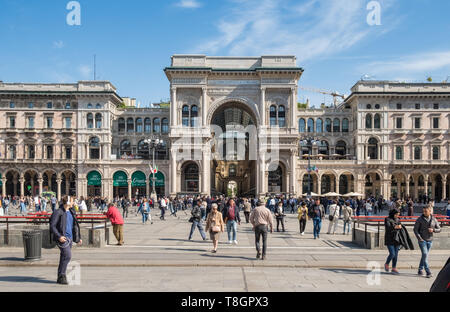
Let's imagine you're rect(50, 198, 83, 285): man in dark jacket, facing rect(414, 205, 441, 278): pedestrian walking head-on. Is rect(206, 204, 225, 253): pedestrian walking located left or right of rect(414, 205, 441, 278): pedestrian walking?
left

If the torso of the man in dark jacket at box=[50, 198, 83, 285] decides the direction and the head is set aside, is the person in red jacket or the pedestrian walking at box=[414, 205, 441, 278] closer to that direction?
the pedestrian walking

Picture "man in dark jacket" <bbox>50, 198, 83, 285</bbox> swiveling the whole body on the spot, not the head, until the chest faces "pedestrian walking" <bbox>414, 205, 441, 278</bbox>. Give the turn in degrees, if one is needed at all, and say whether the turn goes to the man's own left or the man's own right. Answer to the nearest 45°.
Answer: approximately 45° to the man's own left

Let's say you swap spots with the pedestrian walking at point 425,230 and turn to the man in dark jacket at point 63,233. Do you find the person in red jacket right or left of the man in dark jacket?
right

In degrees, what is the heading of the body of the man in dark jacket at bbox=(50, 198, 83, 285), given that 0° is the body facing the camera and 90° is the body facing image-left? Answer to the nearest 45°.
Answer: approximately 315°

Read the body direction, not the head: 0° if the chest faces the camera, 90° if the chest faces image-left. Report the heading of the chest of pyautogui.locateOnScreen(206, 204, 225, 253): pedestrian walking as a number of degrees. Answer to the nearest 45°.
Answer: approximately 0°

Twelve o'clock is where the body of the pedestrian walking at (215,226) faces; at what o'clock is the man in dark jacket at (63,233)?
The man in dark jacket is roughly at 1 o'clock from the pedestrian walking.

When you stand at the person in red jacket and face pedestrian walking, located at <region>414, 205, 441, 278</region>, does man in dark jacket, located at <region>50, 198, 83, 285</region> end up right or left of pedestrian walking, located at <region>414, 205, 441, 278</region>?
right

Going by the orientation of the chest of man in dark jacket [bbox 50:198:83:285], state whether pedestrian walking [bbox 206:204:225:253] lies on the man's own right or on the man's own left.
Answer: on the man's own left
